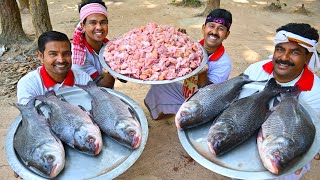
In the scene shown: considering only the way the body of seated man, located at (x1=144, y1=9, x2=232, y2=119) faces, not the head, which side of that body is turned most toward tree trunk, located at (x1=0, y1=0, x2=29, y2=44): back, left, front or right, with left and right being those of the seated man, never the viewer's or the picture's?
right

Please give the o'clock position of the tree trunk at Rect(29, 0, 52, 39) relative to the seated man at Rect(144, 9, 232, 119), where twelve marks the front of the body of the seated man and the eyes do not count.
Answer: The tree trunk is roughly at 3 o'clock from the seated man.

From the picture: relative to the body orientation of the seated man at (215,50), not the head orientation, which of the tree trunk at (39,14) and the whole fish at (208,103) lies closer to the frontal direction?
the whole fish

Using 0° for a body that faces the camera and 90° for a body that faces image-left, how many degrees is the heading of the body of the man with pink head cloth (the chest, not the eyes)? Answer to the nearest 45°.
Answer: approximately 315°

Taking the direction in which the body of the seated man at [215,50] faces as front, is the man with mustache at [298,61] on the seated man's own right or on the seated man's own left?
on the seated man's own left

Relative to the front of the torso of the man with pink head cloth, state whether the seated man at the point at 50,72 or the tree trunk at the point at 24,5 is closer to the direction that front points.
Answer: the seated man
